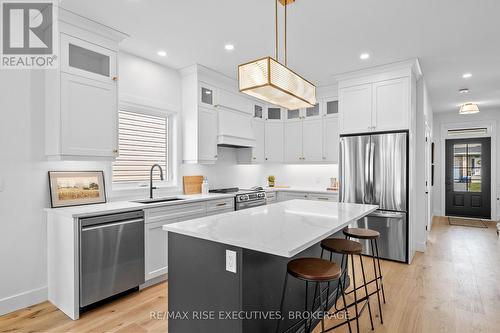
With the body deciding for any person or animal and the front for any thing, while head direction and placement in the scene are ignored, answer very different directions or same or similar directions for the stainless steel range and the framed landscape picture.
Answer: same or similar directions

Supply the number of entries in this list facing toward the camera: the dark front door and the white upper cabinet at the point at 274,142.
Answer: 2

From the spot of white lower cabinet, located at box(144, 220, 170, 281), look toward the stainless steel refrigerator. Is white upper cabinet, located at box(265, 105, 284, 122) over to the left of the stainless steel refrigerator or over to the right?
left

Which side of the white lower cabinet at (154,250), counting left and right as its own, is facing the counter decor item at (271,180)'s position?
left

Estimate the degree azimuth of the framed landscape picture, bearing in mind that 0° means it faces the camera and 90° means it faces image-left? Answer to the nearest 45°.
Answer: approximately 315°

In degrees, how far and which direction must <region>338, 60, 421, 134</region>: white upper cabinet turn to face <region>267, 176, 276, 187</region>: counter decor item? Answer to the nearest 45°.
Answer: approximately 90° to its right

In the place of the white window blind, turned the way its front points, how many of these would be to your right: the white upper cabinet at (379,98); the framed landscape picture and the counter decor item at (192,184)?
1

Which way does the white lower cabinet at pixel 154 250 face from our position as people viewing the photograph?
facing the viewer and to the right of the viewer

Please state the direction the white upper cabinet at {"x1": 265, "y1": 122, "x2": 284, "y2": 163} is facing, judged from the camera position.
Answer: facing the viewer

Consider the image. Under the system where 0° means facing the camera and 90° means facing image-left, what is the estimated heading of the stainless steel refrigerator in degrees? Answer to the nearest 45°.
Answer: approximately 45°

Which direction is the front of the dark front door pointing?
toward the camera

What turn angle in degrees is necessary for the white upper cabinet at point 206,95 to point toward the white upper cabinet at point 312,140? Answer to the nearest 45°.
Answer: approximately 45° to its left

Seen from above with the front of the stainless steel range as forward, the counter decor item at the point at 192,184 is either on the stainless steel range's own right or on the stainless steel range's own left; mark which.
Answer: on the stainless steel range's own right

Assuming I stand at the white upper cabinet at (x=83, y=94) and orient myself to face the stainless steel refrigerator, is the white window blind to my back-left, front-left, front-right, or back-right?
front-left

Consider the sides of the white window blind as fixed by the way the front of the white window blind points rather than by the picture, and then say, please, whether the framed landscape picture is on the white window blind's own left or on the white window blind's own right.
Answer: on the white window blind's own right

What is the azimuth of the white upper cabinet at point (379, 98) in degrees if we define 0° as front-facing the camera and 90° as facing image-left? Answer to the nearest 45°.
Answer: approximately 45°

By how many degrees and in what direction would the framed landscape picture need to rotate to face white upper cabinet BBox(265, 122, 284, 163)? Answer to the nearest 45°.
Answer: approximately 45° to its left

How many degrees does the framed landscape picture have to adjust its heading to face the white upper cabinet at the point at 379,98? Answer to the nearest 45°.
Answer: approximately 45° to its left
